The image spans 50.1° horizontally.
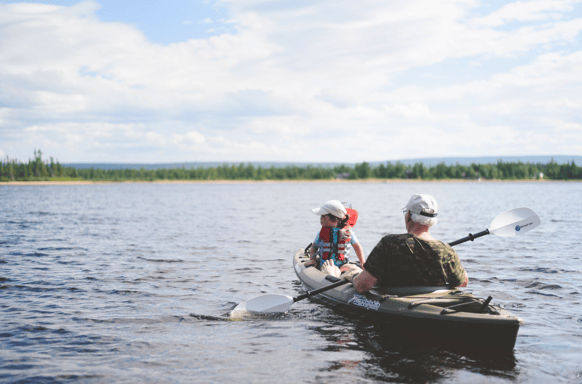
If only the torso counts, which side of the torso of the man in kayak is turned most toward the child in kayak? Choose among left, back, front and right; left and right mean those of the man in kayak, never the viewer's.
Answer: front

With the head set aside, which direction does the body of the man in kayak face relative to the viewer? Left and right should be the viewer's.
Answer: facing away from the viewer and to the left of the viewer

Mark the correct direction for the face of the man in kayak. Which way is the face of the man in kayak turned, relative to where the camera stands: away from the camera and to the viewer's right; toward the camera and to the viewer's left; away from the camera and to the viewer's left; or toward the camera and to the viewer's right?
away from the camera and to the viewer's left

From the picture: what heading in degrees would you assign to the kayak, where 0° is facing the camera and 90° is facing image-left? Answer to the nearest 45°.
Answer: approximately 135°

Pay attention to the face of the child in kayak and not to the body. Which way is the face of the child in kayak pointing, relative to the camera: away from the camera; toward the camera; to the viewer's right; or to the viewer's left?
to the viewer's left
